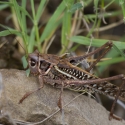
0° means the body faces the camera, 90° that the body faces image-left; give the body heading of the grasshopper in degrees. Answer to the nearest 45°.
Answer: approximately 90°
